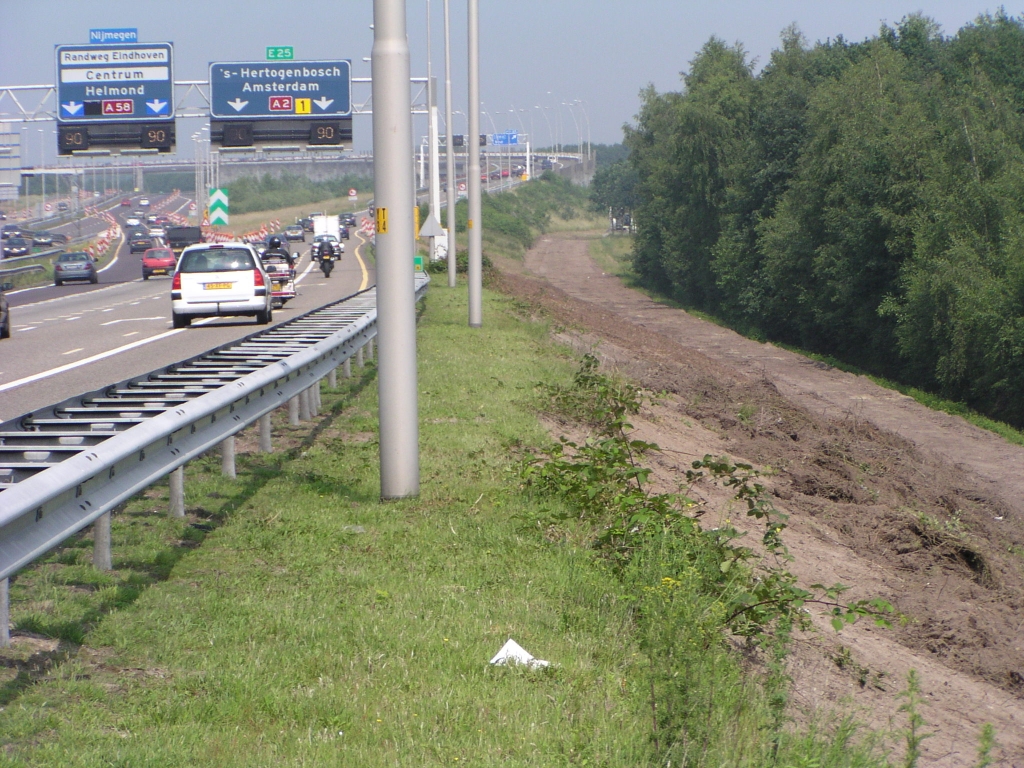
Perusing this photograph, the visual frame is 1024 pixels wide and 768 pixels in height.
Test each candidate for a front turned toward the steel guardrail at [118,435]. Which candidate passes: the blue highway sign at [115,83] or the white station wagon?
the blue highway sign

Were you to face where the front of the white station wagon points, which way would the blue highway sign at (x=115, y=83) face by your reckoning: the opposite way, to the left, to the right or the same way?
the opposite way

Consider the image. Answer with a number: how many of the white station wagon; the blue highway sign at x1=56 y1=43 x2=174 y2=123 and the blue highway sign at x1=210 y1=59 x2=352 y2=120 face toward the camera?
2

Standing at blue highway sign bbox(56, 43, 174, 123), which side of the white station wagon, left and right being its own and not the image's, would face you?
front

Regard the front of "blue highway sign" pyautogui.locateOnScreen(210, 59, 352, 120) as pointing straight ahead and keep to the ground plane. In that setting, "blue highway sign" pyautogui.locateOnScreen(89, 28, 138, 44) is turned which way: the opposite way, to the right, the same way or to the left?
the same way

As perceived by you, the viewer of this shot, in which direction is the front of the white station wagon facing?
facing away from the viewer

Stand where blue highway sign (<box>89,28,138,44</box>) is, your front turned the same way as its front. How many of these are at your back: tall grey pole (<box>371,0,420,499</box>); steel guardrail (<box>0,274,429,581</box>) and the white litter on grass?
0

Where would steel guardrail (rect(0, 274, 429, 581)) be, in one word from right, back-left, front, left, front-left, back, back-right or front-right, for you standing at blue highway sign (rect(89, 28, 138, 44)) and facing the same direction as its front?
front

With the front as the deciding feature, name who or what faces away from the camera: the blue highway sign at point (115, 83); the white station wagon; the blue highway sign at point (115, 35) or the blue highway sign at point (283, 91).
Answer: the white station wagon

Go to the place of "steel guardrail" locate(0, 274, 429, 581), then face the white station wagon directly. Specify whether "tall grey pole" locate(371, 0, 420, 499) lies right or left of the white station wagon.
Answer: right

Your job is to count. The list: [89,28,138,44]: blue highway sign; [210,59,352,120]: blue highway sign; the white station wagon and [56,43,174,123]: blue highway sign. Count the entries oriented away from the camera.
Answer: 1

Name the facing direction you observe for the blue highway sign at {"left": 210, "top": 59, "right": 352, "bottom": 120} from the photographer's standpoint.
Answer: facing the viewer

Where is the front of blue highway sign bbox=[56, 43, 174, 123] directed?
toward the camera

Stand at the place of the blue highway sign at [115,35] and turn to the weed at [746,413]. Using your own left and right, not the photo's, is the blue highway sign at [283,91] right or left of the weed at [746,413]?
left

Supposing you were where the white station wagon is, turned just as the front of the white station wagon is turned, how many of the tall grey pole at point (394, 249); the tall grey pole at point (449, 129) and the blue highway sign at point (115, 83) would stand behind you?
1

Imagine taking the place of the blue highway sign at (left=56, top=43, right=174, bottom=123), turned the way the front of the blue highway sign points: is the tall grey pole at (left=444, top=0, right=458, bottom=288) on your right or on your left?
on your left

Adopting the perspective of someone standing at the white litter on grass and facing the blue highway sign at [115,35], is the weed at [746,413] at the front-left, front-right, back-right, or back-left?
front-right

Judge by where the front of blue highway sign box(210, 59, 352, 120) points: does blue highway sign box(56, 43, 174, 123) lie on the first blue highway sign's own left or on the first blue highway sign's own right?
on the first blue highway sign's own right
